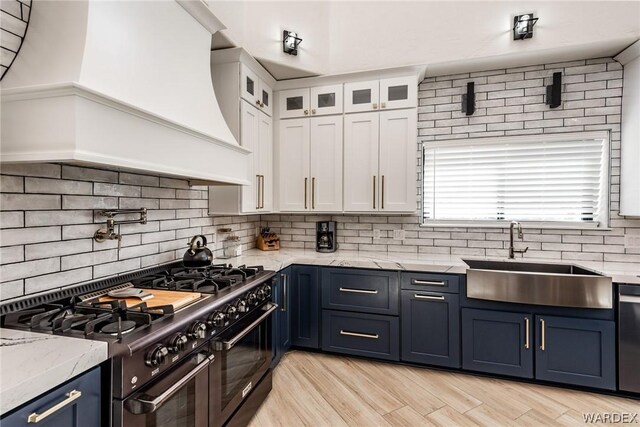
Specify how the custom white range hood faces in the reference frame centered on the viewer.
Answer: facing the viewer and to the right of the viewer

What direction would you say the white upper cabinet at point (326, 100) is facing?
toward the camera

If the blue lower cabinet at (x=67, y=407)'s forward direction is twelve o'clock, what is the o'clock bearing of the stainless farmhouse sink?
The stainless farmhouse sink is roughly at 11 o'clock from the blue lower cabinet.

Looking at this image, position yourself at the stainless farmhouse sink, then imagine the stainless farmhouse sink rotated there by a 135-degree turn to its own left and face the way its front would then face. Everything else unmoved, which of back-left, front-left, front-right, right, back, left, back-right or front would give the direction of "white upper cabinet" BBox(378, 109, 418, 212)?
back-left

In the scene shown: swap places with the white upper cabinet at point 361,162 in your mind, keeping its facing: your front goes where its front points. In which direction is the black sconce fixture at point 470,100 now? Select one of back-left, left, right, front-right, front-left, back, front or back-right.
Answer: left

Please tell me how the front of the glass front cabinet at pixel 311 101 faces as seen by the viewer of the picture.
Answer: facing the viewer

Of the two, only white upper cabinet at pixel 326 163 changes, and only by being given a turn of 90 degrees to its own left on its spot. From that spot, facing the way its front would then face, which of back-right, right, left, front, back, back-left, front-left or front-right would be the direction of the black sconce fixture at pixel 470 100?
front

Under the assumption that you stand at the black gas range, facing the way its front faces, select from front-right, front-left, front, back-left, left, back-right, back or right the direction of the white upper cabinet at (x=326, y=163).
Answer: left

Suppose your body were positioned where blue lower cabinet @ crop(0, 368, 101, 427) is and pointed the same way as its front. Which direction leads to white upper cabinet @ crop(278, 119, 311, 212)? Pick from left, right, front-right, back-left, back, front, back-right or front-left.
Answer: left

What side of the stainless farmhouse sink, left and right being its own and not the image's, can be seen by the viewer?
front

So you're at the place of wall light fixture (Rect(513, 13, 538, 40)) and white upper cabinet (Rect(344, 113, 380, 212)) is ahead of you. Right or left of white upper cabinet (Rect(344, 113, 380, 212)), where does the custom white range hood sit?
left

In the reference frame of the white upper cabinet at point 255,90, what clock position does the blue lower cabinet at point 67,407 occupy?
The blue lower cabinet is roughly at 2 o'clock from the white upper cabinet.

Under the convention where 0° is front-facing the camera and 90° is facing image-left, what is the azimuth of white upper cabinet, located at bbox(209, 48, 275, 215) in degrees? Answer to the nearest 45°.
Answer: approximately 315°

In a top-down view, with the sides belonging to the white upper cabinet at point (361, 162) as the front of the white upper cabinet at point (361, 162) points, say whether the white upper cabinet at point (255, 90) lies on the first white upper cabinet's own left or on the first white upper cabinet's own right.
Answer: on the first white upper cabinet's own right

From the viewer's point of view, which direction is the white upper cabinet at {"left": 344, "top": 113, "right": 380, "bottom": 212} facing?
toward the camera
